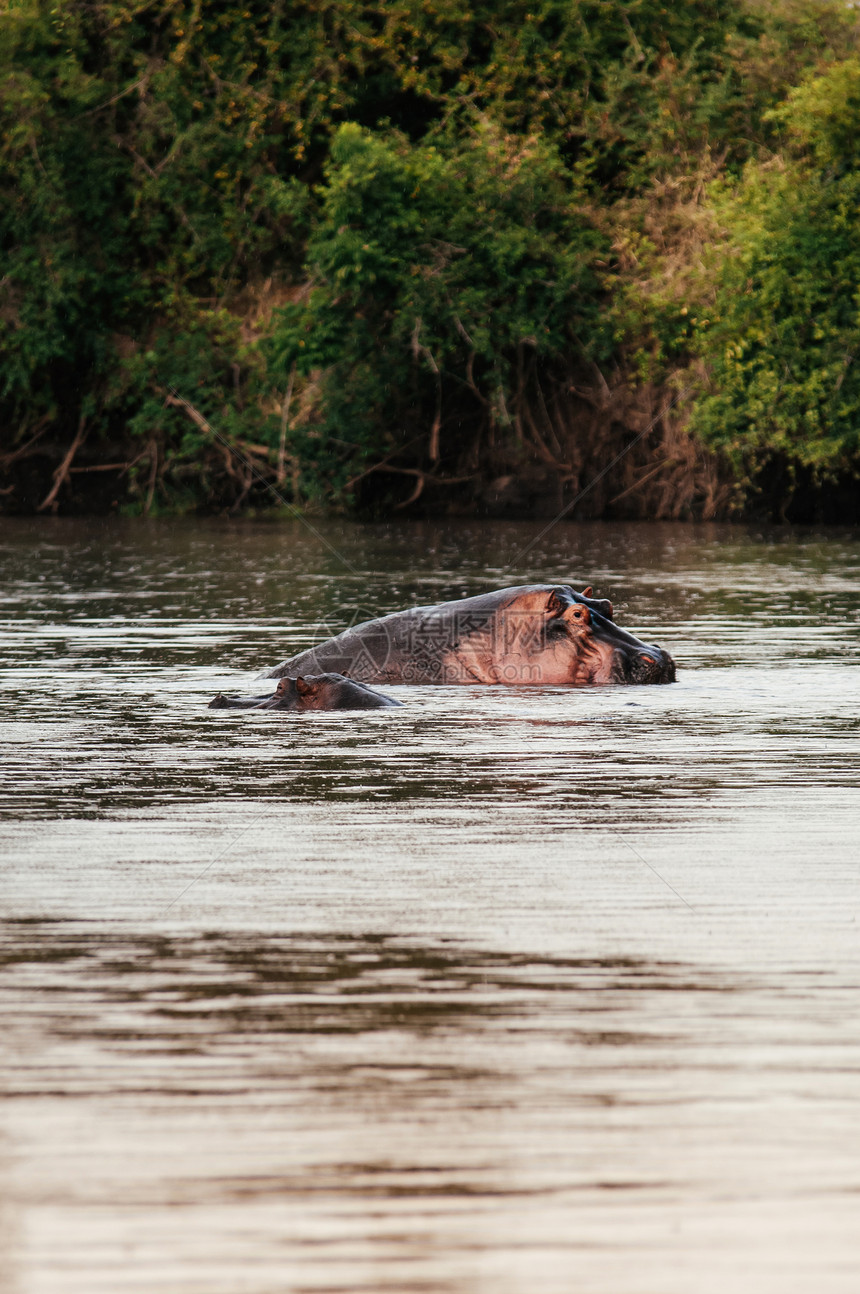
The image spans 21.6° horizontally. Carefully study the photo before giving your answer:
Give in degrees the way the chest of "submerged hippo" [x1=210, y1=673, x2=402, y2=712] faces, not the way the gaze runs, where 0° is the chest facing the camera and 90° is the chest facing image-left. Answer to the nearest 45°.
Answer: approximately 90°

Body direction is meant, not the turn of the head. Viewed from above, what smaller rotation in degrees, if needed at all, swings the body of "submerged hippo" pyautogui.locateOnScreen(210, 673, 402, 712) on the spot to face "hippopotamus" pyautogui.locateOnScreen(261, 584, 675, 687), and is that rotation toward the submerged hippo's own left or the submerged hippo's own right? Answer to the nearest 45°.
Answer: approximately 135° to the submerged hippo's own right

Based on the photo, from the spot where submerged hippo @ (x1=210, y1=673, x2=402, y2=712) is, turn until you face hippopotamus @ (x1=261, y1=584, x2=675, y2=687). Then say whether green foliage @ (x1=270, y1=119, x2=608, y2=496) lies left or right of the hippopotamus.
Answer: left

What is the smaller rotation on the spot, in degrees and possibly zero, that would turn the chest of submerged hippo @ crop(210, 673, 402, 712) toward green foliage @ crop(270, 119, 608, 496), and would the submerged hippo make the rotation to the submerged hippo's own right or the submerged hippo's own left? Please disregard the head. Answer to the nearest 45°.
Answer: approximately 90° to the submerged hippo's own right
